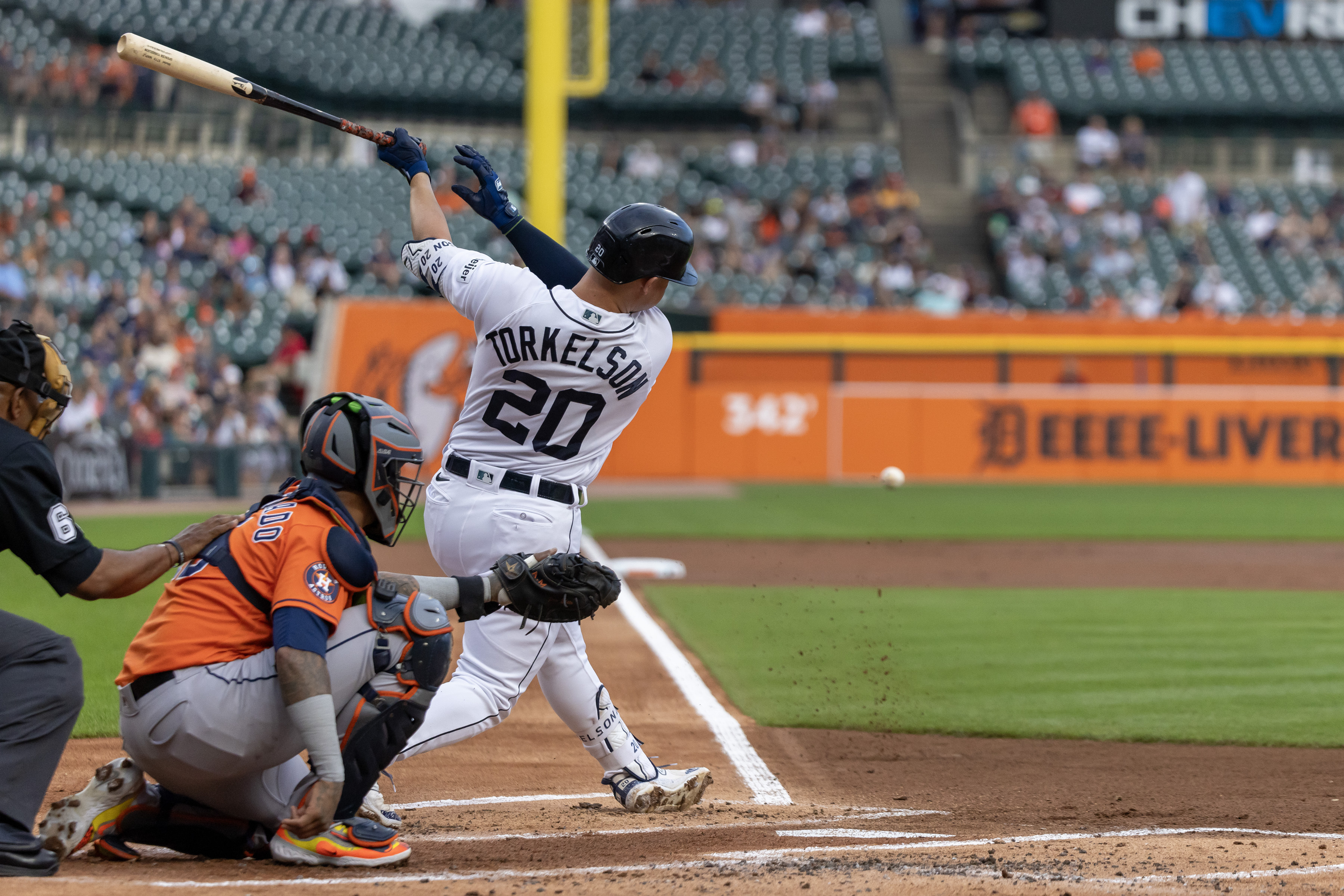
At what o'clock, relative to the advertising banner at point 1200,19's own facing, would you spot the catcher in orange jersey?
The catcher in orange jersey is roughly at 12 o'clock from the advertising banner.

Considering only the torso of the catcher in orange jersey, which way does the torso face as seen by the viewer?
to the viewer's right

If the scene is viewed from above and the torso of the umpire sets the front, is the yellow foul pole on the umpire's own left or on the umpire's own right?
on the umpire's own left

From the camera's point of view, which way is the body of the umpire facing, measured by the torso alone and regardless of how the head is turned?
to the viewer's right

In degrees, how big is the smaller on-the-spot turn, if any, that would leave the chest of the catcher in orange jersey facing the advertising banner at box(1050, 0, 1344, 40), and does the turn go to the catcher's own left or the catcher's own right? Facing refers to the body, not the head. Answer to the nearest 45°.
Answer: approximately 45° to the catcher's own left

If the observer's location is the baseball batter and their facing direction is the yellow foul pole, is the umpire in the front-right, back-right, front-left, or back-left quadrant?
back-left

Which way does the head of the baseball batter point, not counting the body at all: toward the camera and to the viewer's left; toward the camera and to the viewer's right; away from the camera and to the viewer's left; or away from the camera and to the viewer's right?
away from the camera and to the viewer's right

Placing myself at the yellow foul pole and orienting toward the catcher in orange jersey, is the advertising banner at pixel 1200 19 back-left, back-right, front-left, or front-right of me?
back-left
